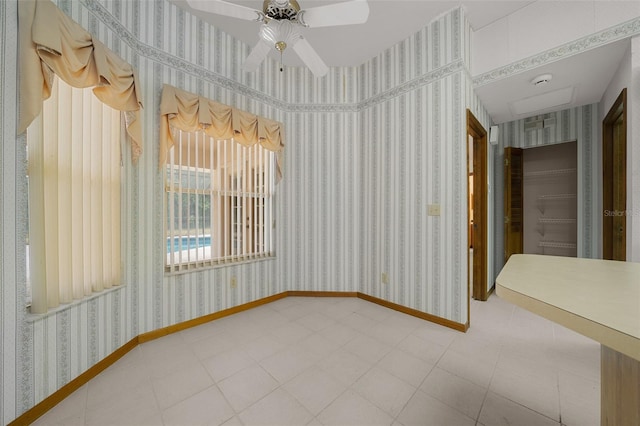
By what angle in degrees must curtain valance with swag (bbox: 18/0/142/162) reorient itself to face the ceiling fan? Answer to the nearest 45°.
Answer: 0° — it already faces it

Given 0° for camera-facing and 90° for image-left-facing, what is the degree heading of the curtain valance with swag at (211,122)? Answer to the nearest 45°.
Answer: approximately 315°

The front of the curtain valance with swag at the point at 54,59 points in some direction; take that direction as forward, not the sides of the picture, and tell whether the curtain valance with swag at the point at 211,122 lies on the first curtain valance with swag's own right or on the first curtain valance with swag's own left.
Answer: on the first curtain valance with swag's own left

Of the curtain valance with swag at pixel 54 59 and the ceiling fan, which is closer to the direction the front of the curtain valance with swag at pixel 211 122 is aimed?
the ceiling fan

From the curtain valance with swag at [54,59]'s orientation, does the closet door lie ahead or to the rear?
ahead

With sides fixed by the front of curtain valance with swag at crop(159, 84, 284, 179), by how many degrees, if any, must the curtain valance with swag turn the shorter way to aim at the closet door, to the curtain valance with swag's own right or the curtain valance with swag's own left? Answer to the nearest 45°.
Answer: approximately 45° to the curtain valance with swag's own left

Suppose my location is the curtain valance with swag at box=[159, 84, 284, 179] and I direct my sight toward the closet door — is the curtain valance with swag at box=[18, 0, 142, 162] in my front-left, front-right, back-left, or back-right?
back-right

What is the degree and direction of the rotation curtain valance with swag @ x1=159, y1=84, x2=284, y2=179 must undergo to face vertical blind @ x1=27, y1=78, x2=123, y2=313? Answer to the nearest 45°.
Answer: approximately 90° to its right

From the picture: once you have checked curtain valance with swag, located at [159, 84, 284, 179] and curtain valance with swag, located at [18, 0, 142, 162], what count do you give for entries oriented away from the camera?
0

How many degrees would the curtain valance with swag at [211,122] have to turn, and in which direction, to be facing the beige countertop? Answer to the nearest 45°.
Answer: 0° — it already faces it

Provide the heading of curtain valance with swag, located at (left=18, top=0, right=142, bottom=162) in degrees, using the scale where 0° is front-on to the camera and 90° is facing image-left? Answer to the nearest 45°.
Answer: approximately 315°
